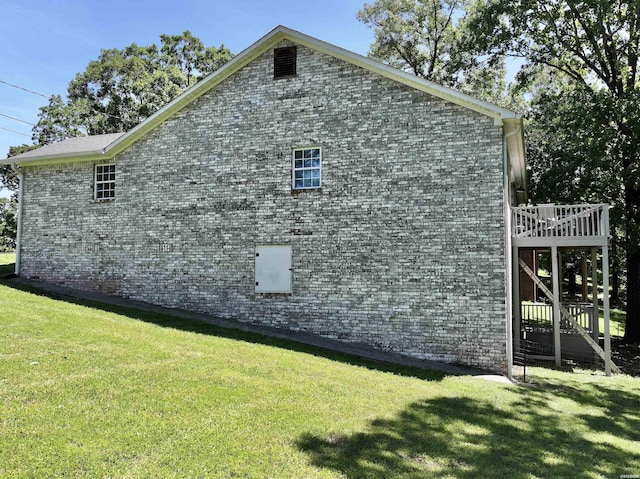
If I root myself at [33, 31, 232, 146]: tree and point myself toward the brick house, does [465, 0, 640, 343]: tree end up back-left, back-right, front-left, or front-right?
front-left

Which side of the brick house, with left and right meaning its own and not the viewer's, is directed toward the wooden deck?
back

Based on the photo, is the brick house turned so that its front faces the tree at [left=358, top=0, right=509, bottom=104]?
no

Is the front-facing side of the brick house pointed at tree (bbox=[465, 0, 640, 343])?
no

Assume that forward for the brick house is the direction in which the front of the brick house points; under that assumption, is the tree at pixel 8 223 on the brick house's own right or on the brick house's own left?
on the brick house's own right

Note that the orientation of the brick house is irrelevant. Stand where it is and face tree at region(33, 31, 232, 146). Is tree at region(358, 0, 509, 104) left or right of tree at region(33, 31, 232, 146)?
right

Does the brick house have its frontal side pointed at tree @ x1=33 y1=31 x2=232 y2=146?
no

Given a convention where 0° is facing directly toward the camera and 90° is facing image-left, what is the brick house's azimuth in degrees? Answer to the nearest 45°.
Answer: approximately 90°
